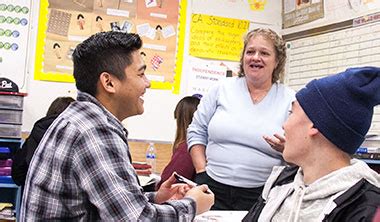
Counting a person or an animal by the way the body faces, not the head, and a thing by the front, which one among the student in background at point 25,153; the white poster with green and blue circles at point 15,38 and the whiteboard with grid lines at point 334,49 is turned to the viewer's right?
the student in background

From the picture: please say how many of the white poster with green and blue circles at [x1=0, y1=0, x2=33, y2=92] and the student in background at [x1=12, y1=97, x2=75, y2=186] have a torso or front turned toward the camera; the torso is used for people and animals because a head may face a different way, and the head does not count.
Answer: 1

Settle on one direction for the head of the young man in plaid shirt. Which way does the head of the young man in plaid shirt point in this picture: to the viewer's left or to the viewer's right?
to the viewer's right

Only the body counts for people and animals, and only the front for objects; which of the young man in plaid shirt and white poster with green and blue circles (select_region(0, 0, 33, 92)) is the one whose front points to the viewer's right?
the young man in plaid shirt

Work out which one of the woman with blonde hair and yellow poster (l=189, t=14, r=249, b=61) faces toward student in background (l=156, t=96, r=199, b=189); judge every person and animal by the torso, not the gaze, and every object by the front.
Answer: the yellow poster

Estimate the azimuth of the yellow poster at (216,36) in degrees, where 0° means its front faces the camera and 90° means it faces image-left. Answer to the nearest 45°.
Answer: approximately 0°

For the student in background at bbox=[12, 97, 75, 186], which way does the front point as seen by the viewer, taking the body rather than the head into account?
to the viewer's right

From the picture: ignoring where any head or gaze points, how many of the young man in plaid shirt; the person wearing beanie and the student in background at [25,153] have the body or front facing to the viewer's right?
2

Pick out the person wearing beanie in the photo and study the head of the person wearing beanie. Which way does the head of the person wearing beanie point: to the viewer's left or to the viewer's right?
to the viewer's left

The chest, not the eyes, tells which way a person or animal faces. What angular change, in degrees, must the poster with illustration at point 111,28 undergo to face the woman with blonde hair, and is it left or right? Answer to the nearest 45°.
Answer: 0° — it already faces them
